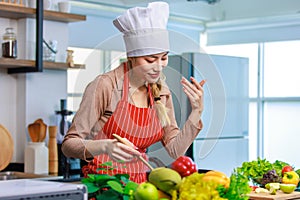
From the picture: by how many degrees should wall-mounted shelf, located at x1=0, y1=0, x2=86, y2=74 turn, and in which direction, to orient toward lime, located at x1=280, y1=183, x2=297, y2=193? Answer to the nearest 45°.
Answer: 0° — it already faces it

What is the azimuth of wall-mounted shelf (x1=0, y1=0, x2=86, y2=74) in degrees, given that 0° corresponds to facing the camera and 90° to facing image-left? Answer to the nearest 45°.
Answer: approximately 315°

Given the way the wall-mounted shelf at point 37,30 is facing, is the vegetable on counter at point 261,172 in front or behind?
in front

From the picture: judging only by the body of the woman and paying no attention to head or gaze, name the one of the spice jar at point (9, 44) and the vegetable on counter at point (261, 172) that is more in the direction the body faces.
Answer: the vegetable on counter

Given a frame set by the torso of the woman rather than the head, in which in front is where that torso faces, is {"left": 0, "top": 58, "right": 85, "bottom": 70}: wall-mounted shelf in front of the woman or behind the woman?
behind

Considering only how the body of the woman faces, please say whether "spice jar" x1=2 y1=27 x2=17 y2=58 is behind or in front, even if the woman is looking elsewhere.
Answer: behind

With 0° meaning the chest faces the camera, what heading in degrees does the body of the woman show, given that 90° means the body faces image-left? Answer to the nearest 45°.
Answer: approximately 315°

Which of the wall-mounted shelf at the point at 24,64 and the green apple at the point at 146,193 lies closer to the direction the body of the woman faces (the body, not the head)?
the green apple
